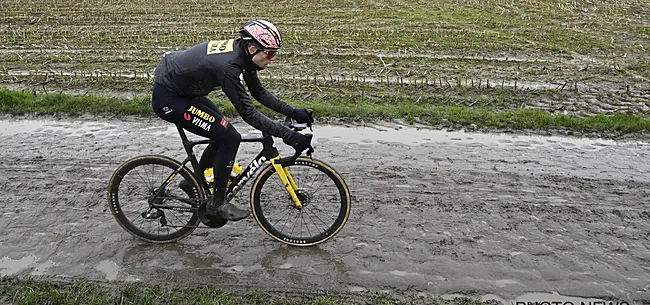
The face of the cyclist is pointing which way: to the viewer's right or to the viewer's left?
to the viewer's right

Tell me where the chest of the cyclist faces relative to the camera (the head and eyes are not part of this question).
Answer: to the viewer's right

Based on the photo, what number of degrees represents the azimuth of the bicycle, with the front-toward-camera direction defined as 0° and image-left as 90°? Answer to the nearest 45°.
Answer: approximately 270°
